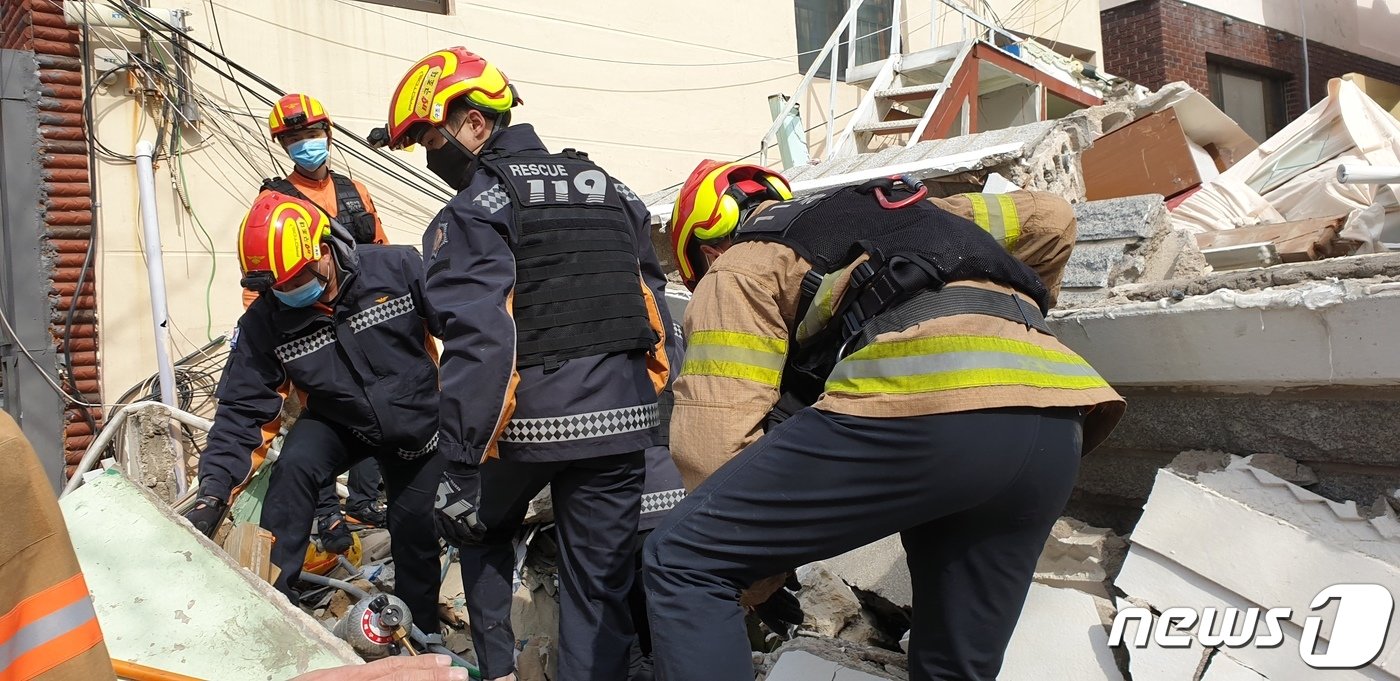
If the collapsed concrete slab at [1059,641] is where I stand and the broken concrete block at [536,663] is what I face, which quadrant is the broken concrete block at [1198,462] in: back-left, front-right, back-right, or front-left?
back-right

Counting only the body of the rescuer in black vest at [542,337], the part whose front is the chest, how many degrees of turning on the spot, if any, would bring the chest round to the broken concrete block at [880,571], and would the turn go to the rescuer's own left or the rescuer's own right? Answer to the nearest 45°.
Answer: approximately 135° to the rescuer's own right

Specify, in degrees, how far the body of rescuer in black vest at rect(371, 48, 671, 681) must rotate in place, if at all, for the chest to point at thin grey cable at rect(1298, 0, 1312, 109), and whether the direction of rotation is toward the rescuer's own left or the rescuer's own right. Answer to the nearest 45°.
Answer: approximately 90° to the rescuer's own right

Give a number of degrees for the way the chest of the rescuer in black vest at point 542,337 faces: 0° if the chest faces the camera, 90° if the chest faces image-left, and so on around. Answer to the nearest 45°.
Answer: approximately 135°

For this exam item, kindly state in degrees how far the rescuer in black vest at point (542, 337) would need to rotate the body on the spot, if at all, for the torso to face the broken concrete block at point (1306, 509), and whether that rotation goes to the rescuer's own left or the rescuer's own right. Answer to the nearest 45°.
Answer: approximately 135° to the rescuer's own right

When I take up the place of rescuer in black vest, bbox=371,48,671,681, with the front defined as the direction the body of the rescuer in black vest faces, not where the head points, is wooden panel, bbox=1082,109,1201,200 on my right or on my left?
on my right

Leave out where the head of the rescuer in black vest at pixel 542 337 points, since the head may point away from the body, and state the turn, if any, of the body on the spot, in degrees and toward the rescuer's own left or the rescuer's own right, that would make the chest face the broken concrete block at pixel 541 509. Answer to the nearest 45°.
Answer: approximately 45° to the rescuer's own right

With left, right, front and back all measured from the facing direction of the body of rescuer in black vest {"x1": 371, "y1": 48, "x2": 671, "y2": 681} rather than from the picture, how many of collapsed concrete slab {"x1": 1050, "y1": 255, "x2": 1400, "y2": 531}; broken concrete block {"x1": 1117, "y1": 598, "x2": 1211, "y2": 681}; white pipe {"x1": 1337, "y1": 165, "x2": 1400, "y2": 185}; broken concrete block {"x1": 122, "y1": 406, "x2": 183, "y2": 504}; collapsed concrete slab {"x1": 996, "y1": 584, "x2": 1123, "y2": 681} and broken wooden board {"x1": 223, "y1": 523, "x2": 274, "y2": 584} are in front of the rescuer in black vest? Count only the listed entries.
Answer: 2
